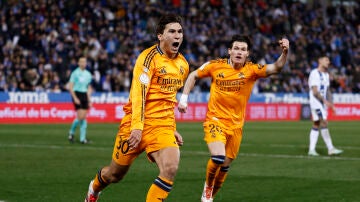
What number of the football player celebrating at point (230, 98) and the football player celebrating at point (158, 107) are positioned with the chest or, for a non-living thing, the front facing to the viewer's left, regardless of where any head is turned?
0

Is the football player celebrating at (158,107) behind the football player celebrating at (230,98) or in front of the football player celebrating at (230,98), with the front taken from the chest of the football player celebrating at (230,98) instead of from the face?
in front

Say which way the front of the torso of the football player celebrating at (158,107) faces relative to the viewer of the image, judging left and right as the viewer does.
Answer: facing the viewer and to the right of the viewer

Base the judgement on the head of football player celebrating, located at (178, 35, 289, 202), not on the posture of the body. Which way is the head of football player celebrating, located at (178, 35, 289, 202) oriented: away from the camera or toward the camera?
toward the camera

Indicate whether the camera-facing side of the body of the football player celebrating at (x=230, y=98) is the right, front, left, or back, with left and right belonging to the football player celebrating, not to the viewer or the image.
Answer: front

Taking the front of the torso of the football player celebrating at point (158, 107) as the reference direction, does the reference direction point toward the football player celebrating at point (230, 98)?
no
